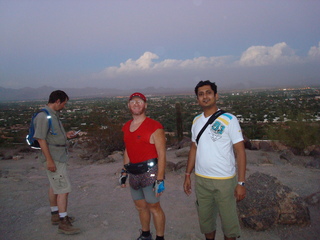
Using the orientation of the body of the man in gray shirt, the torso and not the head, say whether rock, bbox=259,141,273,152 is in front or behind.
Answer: in front

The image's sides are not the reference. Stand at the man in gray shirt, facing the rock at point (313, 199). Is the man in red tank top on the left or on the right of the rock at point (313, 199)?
right

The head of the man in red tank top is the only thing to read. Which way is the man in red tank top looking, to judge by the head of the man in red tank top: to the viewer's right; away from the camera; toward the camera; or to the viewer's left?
toward the camera

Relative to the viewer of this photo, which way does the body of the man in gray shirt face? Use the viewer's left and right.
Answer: facing to the right of the viewer

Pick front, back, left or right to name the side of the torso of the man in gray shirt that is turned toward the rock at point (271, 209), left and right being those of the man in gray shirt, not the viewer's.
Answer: front

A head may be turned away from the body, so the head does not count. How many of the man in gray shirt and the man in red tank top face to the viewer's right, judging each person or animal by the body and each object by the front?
1

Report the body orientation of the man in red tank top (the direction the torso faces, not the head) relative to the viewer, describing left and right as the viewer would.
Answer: facing the viewer and to the left of the viewer

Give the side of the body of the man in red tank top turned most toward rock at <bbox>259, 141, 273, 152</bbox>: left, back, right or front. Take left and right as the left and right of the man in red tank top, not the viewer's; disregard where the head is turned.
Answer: back

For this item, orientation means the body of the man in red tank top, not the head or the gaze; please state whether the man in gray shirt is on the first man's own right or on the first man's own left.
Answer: on the first man's own right

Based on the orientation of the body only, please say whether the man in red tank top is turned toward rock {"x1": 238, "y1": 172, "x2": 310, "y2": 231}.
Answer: no

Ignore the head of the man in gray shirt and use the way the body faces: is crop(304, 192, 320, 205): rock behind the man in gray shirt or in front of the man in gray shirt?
in front

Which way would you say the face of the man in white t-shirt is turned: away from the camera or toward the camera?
toward the camera

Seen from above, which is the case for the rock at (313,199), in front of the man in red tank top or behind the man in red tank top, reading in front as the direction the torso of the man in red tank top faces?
behind

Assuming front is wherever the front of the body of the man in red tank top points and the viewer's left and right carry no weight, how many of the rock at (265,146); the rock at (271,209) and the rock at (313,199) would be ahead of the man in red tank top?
0

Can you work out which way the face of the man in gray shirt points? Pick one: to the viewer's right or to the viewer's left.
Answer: to the viewer's right
